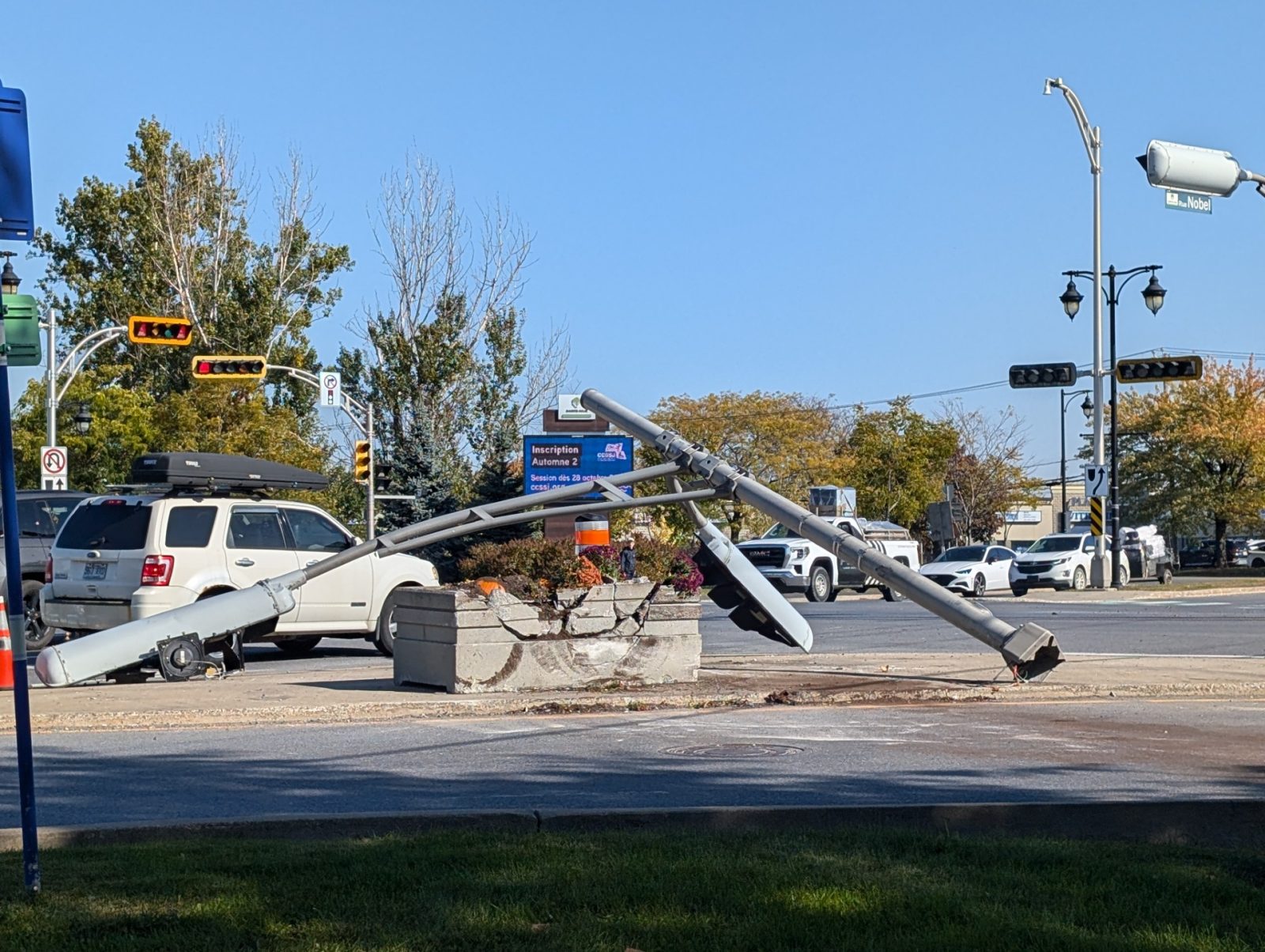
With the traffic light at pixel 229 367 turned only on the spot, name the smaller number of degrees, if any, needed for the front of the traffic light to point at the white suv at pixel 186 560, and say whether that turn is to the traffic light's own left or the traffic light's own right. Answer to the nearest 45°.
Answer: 0° — it already faces it

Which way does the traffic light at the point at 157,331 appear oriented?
toward the camera

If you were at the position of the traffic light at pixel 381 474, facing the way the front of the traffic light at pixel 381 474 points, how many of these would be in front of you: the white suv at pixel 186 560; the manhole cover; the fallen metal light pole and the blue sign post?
4

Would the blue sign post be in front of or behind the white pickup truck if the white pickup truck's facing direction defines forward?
in front

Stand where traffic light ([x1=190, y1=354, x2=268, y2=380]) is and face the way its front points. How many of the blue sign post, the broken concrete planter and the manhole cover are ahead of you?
3

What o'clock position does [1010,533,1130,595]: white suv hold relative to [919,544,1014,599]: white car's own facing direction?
The white suv is roughly at 7 o'clock from the white car.

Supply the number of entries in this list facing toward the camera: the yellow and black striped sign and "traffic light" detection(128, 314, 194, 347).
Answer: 2

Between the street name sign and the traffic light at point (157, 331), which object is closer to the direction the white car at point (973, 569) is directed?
the traffic light

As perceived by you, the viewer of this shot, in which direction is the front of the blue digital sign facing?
facing the viewer

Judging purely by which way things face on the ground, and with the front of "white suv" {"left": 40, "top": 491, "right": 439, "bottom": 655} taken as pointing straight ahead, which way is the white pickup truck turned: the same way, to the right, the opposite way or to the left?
the opposite way

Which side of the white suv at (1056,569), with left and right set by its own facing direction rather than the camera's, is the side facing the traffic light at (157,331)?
front

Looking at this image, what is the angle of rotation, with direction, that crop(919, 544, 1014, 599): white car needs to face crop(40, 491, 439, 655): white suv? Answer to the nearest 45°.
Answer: approximately 45° to its left

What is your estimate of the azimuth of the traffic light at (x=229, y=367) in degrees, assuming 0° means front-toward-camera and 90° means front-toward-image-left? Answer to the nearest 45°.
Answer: approximately 0°

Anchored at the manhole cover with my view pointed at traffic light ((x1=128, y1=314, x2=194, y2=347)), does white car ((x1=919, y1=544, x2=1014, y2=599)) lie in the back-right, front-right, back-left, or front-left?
front-right

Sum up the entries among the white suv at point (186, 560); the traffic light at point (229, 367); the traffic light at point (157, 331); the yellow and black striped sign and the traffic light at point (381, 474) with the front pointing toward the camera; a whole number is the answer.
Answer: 4
